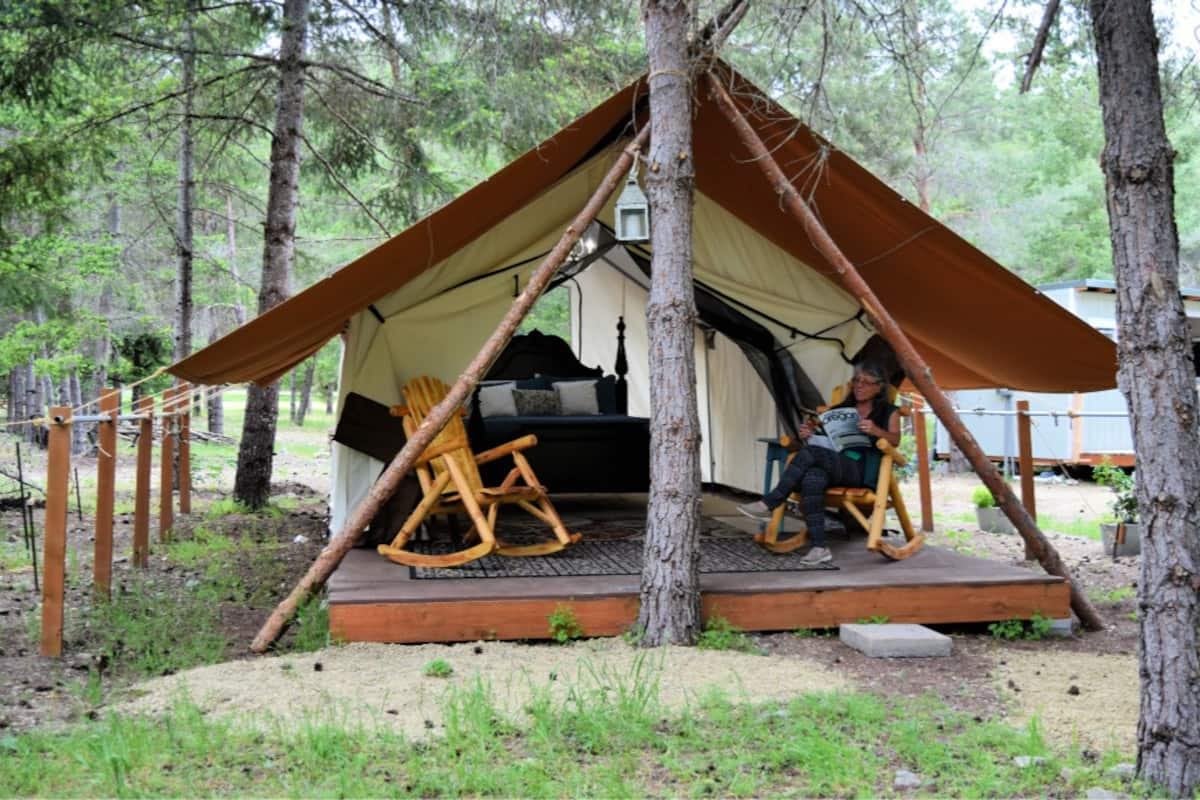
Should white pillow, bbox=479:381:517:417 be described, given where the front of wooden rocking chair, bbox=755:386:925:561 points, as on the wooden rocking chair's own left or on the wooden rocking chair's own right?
on the wooden rocking chair's own right

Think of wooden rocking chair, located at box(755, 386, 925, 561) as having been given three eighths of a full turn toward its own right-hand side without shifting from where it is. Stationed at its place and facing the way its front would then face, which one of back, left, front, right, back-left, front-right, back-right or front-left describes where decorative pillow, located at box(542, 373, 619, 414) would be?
front-left

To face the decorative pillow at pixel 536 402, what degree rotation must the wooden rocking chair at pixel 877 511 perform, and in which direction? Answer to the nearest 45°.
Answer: approximately 90° to its right

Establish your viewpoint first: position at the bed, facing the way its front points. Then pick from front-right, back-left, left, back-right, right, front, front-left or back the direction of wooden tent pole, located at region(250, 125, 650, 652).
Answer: front

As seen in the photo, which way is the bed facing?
toward the camera

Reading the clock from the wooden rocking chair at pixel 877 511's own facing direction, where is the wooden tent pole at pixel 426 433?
The wooden tent pole is roughly at 12 o'clock from the wooden rocking chair.

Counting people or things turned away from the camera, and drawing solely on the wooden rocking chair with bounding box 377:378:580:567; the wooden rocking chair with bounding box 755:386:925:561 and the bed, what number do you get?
0

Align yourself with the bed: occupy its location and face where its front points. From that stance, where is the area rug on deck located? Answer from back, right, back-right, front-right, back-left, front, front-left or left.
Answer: front

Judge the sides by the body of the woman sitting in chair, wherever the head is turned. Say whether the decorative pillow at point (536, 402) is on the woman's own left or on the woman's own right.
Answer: on the woman's own right

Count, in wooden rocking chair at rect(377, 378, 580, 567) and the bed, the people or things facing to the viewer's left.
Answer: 0

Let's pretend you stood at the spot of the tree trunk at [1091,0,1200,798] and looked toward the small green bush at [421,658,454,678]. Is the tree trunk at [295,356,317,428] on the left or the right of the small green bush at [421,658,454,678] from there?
right

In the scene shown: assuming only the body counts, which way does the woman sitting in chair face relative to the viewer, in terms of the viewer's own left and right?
facing the viewer and to the left of the viewer

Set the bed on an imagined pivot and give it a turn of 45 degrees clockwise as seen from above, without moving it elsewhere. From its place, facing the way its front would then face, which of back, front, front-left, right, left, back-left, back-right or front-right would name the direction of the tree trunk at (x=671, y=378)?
front-left

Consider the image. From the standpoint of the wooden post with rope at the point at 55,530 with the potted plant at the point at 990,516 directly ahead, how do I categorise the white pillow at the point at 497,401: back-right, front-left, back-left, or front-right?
front-left

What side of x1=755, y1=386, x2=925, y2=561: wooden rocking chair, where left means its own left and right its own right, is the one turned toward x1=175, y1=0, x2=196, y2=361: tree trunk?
right

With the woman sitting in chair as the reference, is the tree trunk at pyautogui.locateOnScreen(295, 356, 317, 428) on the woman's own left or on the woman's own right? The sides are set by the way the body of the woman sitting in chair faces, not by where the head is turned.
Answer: on the woman's own right

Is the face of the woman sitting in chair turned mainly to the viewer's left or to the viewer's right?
to the viewer's left

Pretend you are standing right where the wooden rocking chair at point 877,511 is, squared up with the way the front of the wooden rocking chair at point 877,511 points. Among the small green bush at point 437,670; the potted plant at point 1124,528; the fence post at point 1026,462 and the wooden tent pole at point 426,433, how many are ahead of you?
2

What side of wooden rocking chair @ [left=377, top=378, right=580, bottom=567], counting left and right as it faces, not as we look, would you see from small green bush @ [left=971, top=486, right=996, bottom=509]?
left

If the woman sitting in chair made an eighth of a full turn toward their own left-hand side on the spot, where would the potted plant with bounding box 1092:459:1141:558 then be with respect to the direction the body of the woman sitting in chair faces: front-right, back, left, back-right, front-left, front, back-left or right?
back-left
